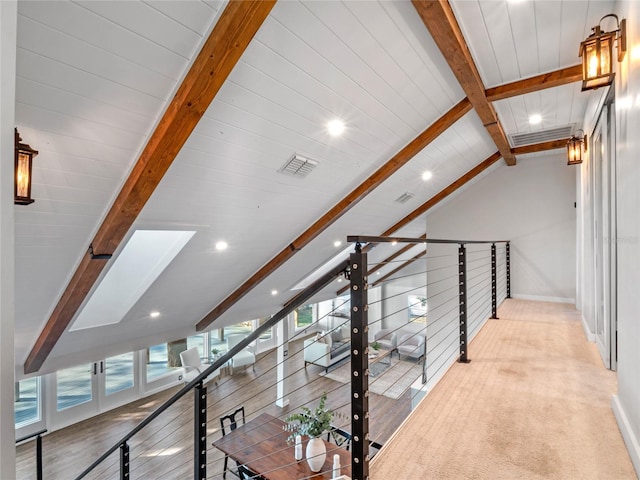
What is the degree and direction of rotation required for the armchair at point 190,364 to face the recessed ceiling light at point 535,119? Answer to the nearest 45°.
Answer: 0° — it already faces it

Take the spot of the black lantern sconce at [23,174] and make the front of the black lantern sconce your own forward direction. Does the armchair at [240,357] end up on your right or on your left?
on your left

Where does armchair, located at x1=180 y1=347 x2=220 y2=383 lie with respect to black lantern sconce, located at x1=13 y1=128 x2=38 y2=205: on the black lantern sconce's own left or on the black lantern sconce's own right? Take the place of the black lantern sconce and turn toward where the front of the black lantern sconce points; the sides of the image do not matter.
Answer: on the black lantern sconce's own left

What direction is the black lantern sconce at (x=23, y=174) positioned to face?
to the viewer's right

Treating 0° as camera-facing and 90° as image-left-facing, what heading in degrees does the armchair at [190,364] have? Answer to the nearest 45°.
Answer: approximately 315°

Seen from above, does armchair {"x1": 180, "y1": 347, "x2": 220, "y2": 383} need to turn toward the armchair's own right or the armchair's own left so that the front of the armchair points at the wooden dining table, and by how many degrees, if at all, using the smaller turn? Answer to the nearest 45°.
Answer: approximately 45° to the armchair's own right
